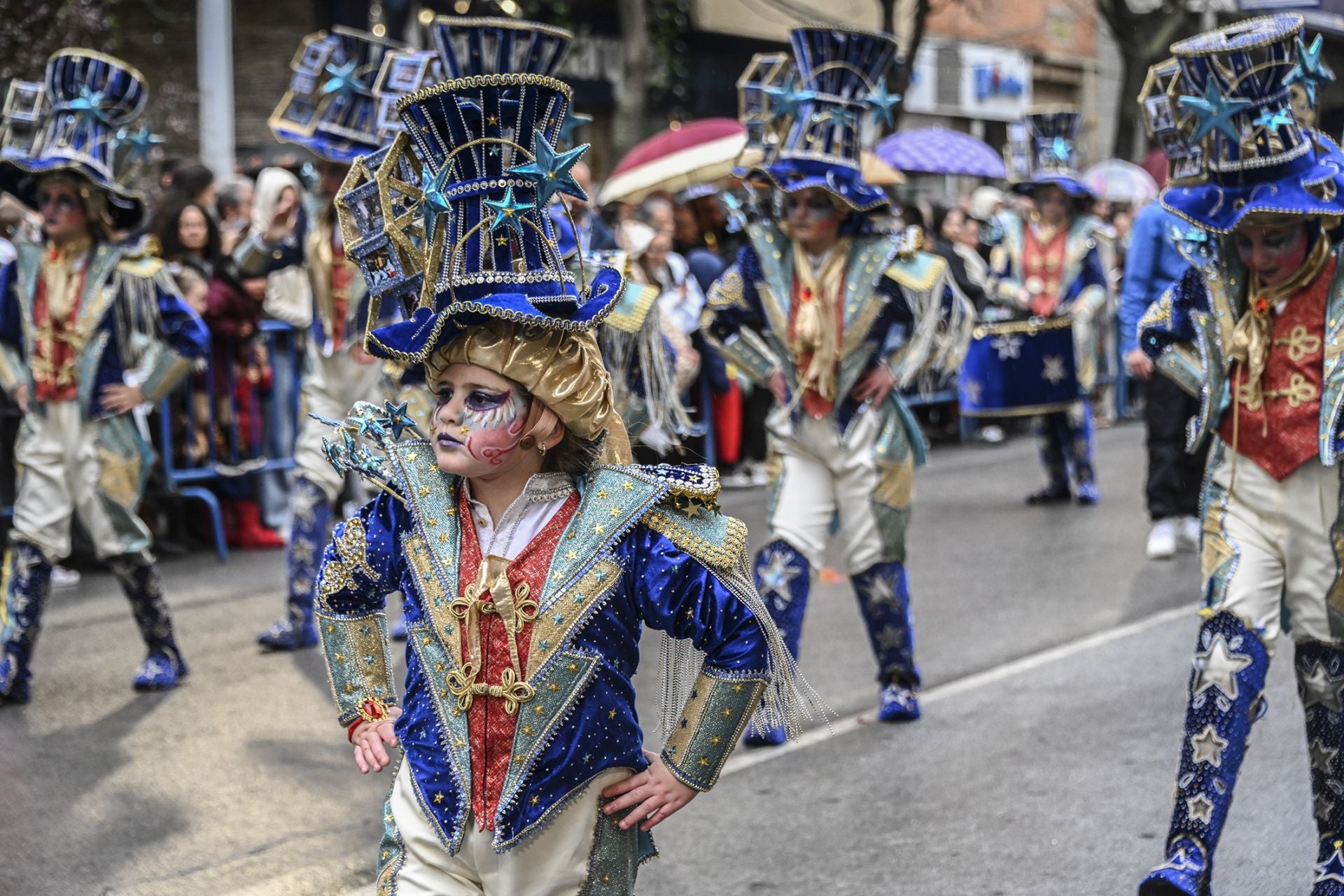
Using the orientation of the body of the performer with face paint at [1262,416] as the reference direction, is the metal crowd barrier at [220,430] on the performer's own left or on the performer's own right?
on the performer's own right

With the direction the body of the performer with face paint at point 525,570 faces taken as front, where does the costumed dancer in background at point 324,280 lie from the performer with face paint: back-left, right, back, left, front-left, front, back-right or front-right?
back-right

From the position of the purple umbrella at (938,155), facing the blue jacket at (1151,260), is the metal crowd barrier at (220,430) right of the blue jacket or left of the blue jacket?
right

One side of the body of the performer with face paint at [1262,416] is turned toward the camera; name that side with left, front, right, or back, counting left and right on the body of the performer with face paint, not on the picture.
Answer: front

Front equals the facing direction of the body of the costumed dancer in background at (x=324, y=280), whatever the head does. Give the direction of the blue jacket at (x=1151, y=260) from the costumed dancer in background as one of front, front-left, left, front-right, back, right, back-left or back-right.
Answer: left

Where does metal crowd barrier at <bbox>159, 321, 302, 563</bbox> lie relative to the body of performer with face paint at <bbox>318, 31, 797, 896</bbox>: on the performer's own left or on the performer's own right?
on the performer's own right

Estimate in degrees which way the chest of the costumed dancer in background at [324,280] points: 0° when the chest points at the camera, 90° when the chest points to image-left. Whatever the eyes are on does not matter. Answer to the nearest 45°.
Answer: approximately 0°

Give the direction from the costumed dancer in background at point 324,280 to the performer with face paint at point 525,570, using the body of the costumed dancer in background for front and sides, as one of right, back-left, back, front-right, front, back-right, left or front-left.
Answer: front

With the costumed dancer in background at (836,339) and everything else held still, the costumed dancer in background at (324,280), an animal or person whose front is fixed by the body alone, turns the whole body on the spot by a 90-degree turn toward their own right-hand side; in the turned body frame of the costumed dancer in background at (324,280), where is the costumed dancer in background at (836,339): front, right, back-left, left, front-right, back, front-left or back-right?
back-left

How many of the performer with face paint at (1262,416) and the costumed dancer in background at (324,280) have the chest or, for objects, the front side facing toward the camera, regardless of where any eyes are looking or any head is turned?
2
